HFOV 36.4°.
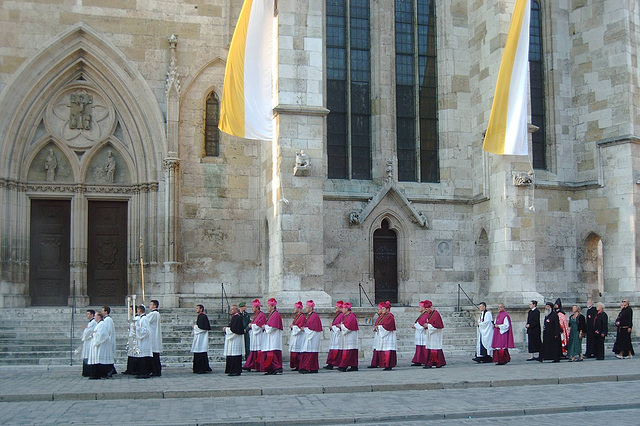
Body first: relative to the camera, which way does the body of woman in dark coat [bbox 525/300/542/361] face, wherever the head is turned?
to the viewer's left

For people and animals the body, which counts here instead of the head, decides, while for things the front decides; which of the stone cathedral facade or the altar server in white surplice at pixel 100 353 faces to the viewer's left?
the altar server in white surplice

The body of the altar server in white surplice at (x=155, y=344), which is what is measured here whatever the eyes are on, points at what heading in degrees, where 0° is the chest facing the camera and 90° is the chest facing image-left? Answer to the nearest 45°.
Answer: approximately 90°

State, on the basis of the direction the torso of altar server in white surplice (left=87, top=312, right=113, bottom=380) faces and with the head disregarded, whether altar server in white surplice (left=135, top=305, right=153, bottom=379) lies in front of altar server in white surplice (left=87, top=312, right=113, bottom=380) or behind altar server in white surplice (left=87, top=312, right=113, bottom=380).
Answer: behind

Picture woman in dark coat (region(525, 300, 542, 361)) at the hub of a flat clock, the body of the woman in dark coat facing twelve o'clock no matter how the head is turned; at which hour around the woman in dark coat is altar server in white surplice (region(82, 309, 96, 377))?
The altar server in white surplice is roughly at 11 o'clock from the woman in dark coat.

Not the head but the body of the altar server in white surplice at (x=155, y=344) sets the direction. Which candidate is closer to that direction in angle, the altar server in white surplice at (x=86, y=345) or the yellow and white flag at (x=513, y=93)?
the altar server in white surplice

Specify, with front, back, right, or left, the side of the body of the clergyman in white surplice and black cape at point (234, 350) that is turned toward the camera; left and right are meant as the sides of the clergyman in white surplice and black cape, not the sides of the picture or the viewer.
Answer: left

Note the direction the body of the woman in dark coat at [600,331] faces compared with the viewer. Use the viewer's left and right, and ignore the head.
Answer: facing to the left of the viewer

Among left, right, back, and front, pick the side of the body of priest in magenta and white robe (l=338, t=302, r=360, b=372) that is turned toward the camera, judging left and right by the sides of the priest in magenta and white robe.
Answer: left

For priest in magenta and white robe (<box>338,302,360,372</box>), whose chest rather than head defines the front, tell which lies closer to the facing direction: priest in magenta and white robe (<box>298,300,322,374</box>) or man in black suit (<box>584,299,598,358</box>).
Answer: the priest in magenta and white robe (<box>298,300,322,374</box>)

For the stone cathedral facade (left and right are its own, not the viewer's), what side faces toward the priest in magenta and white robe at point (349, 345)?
front

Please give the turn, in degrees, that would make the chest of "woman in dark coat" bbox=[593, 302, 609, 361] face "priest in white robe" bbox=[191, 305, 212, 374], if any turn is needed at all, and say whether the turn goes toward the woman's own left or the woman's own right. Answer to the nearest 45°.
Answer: approximately 45° to the woman's own left

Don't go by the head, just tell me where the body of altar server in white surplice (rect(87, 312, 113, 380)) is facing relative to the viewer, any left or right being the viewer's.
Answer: facing to the left of the viewer

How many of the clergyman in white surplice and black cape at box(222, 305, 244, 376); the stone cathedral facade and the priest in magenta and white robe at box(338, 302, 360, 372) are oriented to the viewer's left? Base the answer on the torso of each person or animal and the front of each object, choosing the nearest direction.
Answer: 2

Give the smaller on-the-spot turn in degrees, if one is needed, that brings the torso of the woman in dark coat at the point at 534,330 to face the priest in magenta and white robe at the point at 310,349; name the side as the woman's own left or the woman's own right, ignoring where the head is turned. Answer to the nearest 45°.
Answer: approximately 45° to the woman's own left
